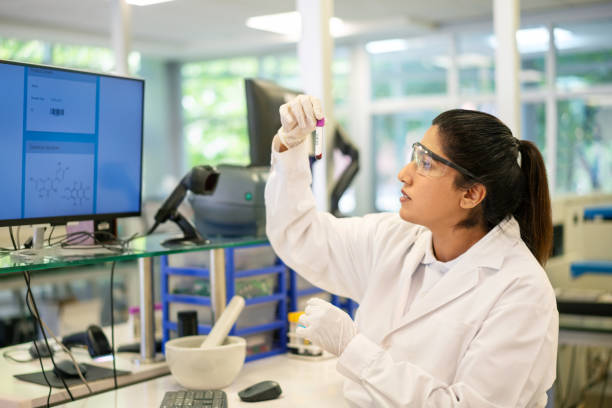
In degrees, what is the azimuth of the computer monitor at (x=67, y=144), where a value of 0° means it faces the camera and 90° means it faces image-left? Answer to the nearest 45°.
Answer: approximately 315°

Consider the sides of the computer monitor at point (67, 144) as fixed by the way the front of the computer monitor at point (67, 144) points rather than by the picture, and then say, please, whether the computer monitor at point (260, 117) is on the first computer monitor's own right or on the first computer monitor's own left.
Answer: on the first computer monitor's own left

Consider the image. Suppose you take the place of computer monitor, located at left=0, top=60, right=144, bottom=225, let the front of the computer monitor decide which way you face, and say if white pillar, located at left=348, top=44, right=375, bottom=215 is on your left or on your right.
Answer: on your left

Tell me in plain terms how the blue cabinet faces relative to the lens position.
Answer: facing the viewer

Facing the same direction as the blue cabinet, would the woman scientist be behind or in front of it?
in front

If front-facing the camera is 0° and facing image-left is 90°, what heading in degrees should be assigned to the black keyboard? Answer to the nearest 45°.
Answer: approximately 0°

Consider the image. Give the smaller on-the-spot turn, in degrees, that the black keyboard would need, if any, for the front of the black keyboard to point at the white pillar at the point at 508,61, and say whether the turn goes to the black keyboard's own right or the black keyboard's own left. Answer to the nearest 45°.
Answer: approximately 135° to the black keyboard's own left

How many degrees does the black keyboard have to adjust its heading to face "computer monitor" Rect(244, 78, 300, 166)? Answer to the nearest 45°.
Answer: approximately 180°

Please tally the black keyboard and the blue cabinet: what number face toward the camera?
2

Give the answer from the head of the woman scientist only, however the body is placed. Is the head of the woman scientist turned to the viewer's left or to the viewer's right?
to the viewer's left
